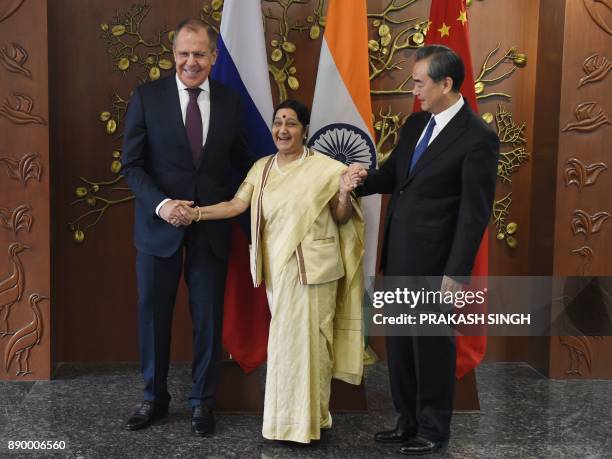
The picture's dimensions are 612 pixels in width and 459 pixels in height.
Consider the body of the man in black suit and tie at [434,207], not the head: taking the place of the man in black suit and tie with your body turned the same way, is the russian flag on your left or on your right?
on your right

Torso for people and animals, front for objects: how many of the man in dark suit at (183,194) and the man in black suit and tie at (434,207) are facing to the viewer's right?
0

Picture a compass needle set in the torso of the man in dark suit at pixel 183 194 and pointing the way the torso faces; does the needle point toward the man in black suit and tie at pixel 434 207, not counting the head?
no

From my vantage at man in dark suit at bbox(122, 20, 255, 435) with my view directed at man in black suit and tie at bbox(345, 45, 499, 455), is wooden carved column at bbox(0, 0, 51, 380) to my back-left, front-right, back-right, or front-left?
back-left

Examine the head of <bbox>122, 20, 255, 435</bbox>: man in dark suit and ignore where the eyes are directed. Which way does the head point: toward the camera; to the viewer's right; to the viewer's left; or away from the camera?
toward the camera

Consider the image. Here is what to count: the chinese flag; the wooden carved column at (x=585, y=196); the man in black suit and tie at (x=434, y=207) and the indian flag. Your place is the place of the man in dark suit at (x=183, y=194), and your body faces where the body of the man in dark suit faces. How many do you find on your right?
0

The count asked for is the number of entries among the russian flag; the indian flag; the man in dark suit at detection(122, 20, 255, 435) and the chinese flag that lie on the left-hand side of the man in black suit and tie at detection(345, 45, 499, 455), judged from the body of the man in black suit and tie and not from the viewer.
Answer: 0

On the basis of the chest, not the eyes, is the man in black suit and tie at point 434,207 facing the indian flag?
no

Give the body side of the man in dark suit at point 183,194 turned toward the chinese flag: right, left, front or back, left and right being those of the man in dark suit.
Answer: left

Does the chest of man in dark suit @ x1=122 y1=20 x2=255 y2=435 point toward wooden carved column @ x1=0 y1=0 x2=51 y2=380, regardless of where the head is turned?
no

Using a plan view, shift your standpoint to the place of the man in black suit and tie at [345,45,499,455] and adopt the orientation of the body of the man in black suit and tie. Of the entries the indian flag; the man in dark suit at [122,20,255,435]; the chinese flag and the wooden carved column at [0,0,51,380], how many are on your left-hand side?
0

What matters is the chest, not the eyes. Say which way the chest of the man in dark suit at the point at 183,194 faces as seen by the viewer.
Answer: toward the camera

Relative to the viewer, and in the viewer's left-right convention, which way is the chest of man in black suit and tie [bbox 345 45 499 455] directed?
facing the viewer and to the left of the viewer

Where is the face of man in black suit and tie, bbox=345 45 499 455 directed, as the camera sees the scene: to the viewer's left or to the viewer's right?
to the viewer's left

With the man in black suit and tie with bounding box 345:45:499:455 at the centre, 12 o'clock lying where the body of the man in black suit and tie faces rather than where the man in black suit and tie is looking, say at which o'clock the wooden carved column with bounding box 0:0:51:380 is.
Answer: The wooden carved column is roughly at 2 o'clock from the man in black suit and tie.

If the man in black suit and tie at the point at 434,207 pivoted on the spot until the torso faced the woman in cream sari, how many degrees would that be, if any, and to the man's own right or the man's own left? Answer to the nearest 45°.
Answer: approximately 45° to the man's own right
